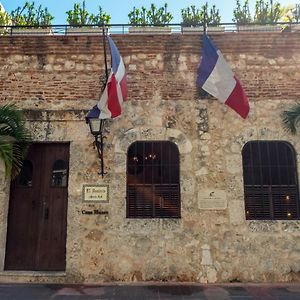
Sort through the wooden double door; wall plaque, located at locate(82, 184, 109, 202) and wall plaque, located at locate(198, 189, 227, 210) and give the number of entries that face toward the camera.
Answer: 3

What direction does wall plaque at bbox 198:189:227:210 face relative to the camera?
toward the camera

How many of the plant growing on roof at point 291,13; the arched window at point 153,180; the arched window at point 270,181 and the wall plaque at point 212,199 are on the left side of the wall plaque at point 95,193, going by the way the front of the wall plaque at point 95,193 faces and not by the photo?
4

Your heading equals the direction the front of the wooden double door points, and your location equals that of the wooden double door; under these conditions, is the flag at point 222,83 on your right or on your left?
on your left

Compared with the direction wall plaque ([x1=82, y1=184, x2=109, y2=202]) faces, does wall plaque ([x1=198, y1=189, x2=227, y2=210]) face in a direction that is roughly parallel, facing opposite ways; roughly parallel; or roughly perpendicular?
roughly parallel

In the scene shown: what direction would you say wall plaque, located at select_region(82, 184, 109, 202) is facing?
toward the camera

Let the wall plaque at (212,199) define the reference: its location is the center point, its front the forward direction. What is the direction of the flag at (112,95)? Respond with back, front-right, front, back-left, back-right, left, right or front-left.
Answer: front-right

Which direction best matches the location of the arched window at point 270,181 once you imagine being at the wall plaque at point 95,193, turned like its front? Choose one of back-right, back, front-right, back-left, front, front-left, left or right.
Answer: left

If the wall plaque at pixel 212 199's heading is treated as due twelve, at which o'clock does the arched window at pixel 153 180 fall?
The arched window is roughly at 3 o'clock from the wall plaque.

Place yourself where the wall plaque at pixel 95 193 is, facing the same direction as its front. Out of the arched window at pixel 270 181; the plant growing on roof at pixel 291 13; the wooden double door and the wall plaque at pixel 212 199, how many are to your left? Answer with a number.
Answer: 3

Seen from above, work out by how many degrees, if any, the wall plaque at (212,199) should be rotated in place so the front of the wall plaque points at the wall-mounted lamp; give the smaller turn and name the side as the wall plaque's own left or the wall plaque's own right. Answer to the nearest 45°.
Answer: approximately 45° to the wall plaque's own right

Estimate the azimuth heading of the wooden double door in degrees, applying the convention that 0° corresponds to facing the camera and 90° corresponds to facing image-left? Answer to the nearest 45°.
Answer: approximately 0°

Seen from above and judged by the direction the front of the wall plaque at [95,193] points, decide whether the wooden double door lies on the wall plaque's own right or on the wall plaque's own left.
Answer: on the wall plaque's own right

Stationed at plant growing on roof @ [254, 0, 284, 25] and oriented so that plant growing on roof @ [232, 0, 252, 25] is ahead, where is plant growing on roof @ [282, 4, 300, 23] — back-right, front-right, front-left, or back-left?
back-right

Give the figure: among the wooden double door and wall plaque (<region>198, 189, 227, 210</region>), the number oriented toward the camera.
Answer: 2
